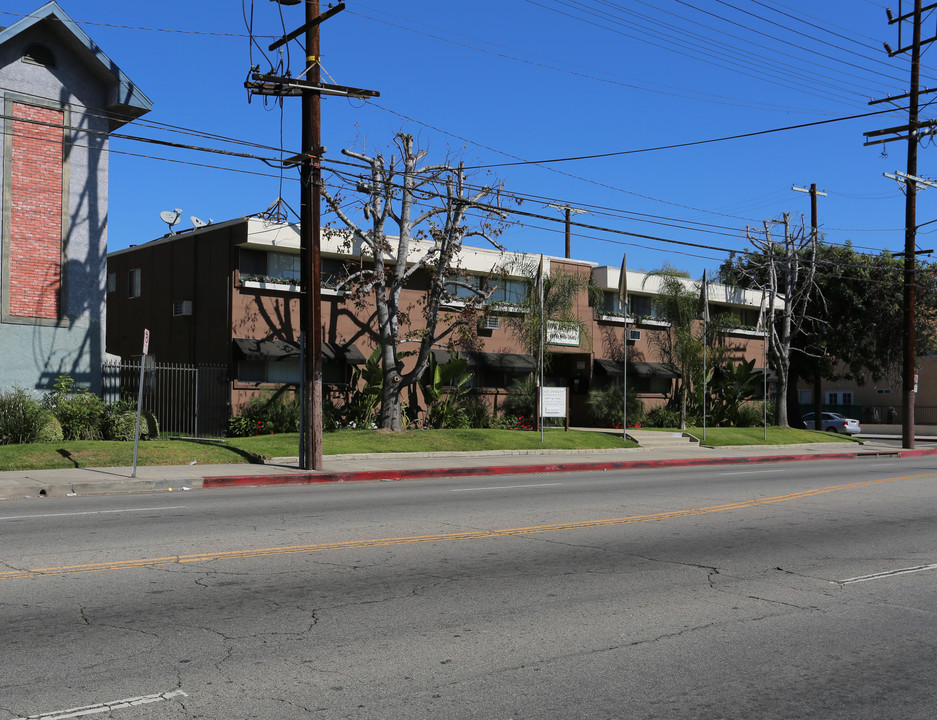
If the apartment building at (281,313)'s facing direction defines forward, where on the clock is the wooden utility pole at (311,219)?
The wooden utility pole is roughly at 1 o'clock from the apartment building.

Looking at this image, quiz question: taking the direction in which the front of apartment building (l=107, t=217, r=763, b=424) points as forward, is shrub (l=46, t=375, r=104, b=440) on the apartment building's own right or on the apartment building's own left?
on the apartment building's own right

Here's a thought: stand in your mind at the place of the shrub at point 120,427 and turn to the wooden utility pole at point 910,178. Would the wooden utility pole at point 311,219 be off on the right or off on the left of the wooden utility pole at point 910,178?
right

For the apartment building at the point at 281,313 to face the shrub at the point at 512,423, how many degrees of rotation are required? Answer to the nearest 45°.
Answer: approximately 45° to its left

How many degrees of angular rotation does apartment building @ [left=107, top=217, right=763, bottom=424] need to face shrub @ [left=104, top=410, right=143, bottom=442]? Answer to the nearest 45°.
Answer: approximately 45° to its right

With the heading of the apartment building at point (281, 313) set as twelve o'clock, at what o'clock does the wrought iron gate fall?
The wrought iron gate is roughly at 3 o'clock from the apartment building.

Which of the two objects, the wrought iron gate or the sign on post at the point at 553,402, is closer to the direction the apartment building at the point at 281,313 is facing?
the sign on post

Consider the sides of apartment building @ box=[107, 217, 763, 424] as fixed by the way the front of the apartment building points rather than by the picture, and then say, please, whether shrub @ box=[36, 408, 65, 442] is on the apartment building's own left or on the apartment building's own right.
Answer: on the apartment building's own right

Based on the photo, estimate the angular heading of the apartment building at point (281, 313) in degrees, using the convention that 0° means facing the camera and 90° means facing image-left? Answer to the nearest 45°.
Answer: approximately 315°
